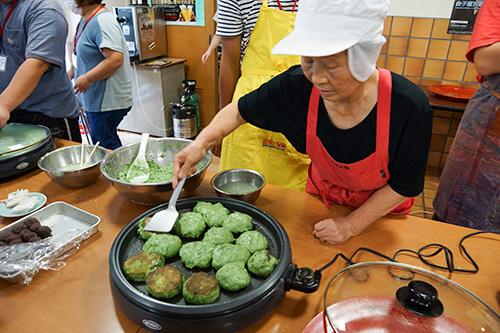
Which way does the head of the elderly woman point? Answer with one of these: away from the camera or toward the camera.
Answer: toward the camera

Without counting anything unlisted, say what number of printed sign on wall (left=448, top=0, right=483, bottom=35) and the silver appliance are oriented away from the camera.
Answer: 0

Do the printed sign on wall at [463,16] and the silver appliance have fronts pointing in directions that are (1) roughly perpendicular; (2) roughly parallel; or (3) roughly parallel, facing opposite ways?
roughly parallel

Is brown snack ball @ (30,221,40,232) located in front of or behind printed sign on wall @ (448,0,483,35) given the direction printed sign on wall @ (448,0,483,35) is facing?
in front

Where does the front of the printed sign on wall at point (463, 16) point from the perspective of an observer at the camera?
facing the viewer

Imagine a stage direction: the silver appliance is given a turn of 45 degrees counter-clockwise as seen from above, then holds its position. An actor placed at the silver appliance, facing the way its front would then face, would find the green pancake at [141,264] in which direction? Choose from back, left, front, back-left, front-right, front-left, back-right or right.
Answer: front

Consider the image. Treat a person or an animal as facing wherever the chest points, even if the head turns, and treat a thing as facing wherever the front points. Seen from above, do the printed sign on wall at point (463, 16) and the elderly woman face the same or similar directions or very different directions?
same or similar directions

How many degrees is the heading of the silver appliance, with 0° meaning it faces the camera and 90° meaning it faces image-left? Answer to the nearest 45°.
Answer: approximately 45°

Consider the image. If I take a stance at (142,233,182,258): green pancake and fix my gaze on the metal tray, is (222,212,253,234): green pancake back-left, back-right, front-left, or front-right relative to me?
back-right

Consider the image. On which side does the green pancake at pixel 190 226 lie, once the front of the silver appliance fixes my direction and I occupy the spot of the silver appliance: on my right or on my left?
on my left

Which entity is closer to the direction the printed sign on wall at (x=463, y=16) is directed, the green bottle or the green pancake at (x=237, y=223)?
the green pancake

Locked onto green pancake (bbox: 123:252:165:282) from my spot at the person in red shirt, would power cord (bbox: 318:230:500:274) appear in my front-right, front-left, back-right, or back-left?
front-left

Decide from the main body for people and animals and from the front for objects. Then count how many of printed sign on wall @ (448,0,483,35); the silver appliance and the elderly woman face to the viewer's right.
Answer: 0

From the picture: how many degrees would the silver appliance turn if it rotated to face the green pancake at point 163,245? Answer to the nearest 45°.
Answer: approximately 45° to its left

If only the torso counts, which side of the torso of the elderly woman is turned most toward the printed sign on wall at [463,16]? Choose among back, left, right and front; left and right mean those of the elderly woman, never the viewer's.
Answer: back

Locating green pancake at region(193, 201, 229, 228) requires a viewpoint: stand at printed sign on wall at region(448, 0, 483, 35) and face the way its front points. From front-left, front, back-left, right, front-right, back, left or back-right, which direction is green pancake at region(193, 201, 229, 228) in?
front

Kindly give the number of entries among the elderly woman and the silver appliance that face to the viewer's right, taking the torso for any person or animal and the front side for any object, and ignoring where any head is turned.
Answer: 0
